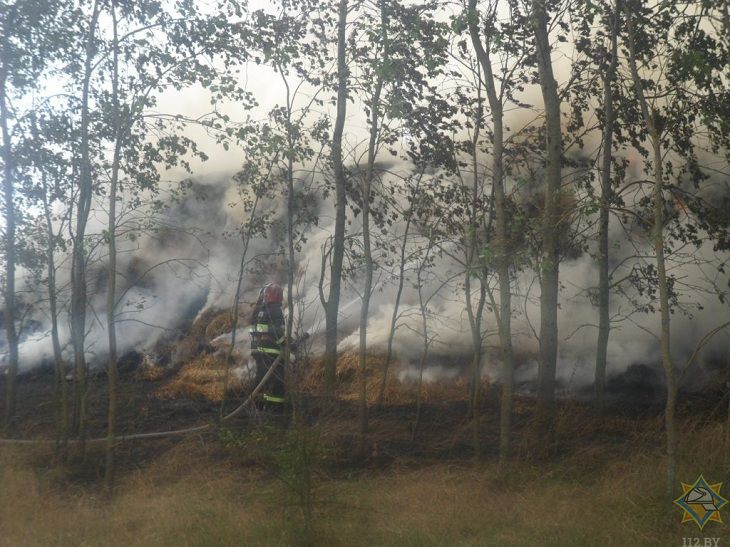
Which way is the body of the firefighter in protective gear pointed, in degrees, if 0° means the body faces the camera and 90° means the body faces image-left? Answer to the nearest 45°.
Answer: approximately 225°

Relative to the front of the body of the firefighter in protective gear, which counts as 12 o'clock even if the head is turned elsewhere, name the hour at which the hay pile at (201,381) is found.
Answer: The hay pile is roughly at 10 o'clock from the firefighter in protective gear.

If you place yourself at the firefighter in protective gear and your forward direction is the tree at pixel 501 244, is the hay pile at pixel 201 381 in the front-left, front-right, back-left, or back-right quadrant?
back-left

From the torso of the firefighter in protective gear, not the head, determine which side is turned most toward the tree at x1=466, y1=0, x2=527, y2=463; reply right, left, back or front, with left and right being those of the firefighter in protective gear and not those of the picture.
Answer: right
